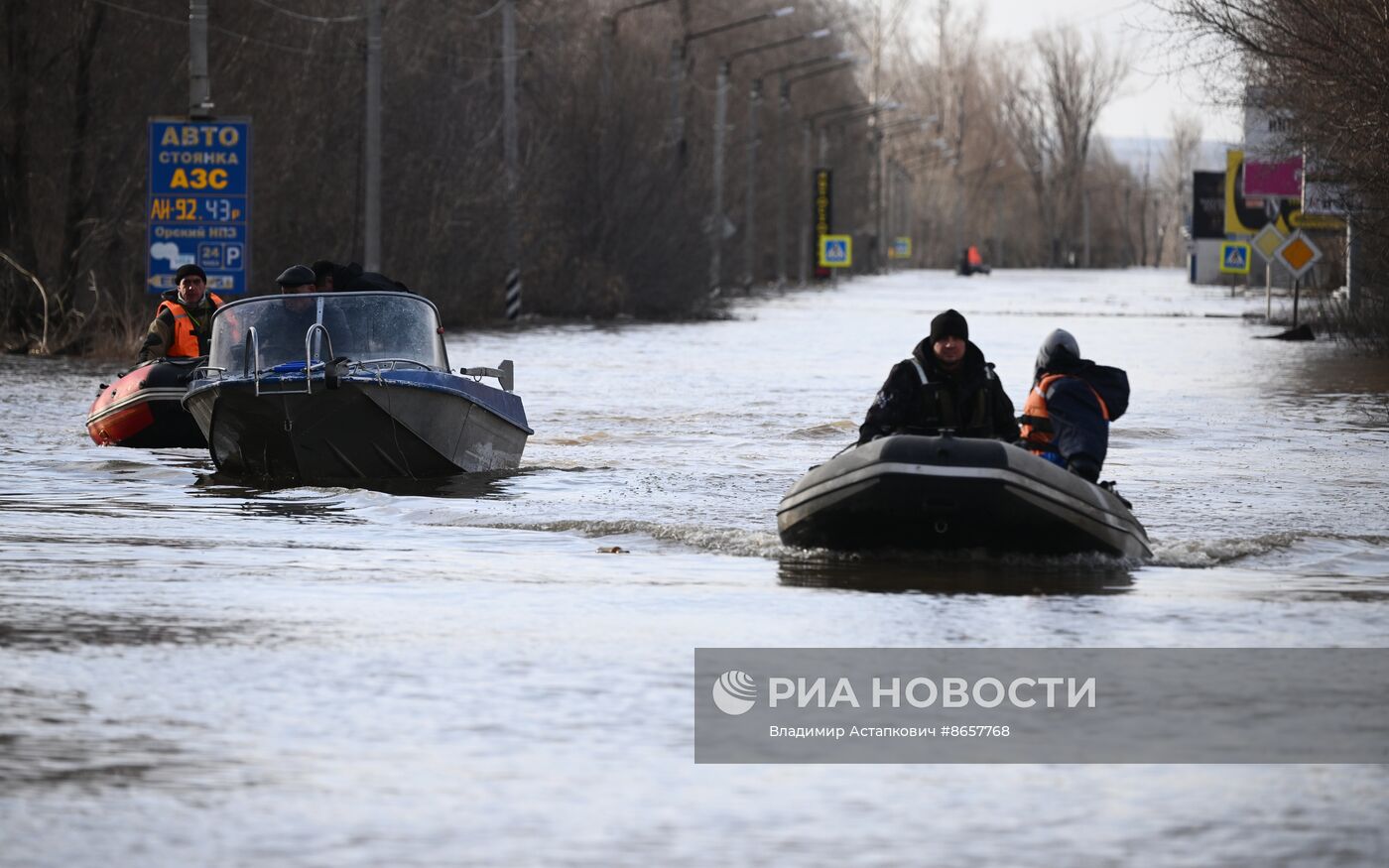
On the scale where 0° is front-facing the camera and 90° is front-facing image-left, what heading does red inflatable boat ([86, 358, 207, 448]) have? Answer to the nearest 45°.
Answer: approximately 45°

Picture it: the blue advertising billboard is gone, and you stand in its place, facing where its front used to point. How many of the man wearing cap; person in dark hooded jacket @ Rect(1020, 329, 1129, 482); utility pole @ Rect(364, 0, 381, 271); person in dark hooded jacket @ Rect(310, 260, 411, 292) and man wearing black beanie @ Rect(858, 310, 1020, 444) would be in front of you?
4

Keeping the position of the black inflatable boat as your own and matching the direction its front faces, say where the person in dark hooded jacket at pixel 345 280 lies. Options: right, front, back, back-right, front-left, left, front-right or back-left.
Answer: back-right

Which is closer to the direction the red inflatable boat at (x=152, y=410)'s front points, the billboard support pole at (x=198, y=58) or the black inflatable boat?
the black inflatable boat

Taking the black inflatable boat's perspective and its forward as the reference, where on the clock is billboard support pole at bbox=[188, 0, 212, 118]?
The billboard support pole is roughly at 5 o'clock from the black inflatable boat.

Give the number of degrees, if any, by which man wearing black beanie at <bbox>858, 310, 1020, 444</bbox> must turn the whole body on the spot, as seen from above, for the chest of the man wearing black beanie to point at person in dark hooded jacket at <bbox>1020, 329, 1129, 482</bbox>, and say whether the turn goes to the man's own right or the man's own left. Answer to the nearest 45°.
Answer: approximately 135° to the man's own left

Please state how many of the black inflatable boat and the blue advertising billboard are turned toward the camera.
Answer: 2

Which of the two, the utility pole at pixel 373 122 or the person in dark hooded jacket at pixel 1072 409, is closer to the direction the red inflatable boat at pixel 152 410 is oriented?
the person in dark hooded jacket
